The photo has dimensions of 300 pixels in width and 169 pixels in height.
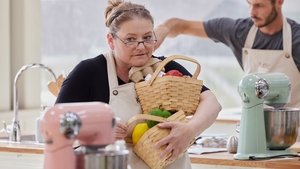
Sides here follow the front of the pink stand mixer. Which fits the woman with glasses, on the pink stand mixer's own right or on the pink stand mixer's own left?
on the pink stand mixer's own left

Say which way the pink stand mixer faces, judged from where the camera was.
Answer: facing to the right of the viewer

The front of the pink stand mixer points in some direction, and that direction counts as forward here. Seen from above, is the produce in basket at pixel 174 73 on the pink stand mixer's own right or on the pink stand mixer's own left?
on the pink stand mixer's own left

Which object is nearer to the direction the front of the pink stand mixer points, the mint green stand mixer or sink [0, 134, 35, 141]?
the mint green stand mixer

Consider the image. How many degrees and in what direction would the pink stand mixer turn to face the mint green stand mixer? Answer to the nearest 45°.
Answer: approximately 45° to its left
